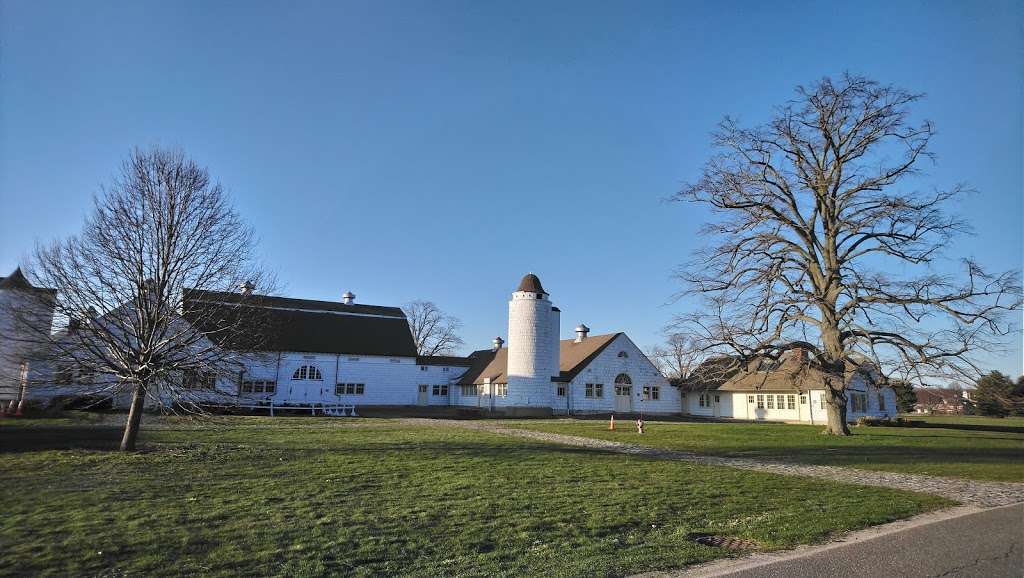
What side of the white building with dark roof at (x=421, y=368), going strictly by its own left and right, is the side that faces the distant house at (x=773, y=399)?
left

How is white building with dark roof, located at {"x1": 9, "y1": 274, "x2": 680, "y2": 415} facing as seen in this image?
toward the camera
